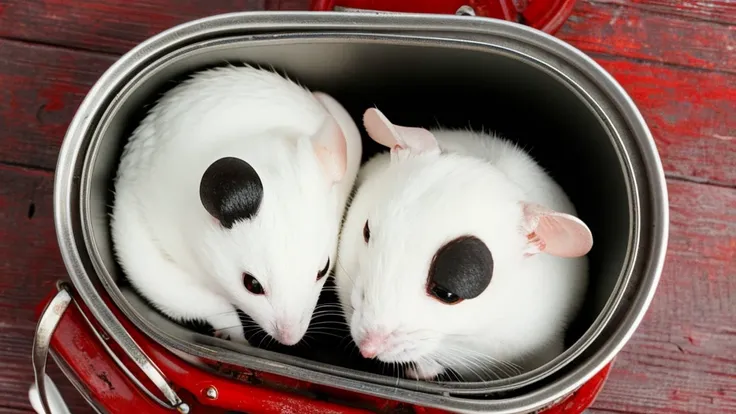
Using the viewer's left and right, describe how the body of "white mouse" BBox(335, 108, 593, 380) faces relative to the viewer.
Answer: facing the viewer and to the left of the viewer
